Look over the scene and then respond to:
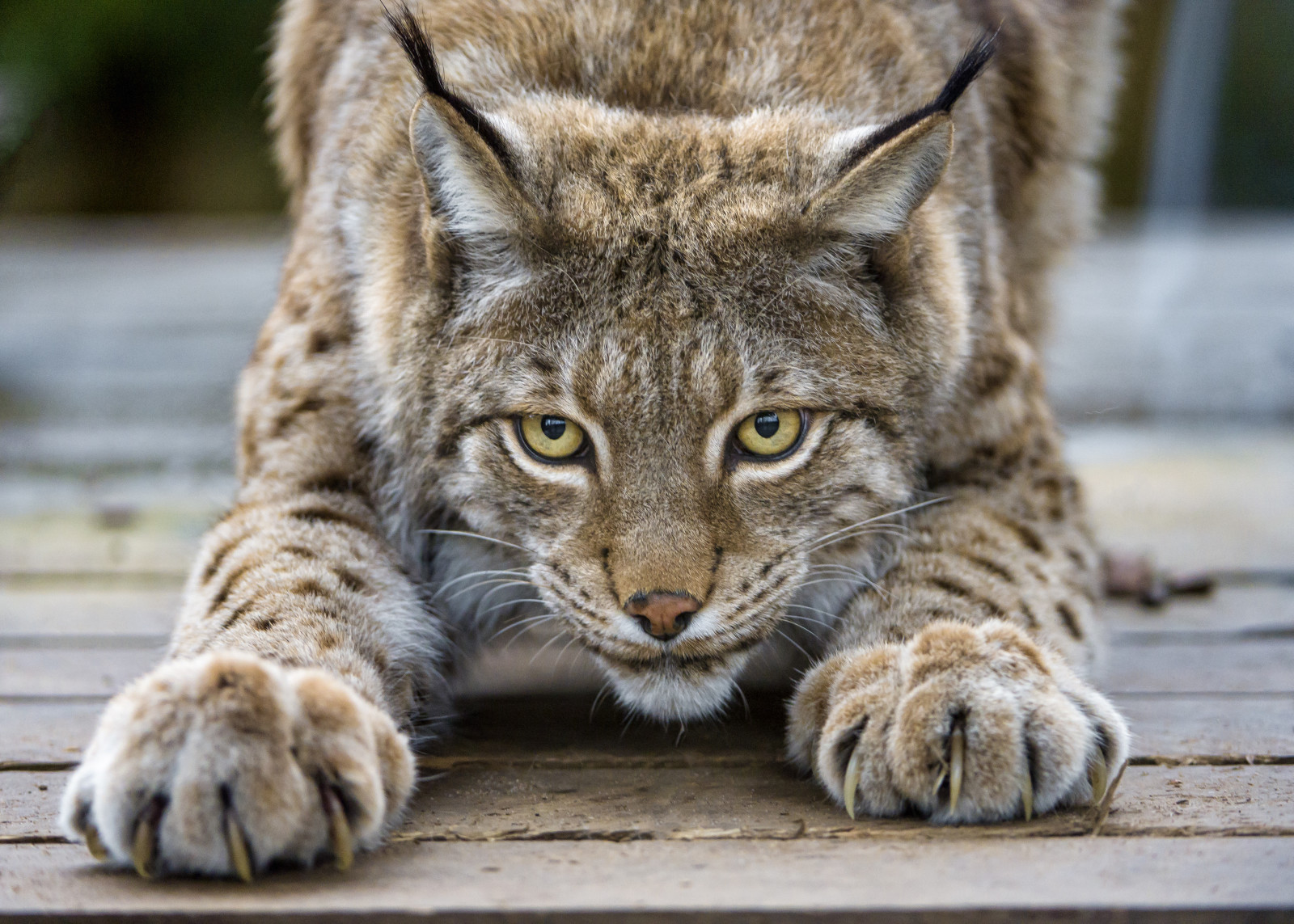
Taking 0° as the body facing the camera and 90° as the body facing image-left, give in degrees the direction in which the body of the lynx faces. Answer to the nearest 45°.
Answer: approximately 0°
